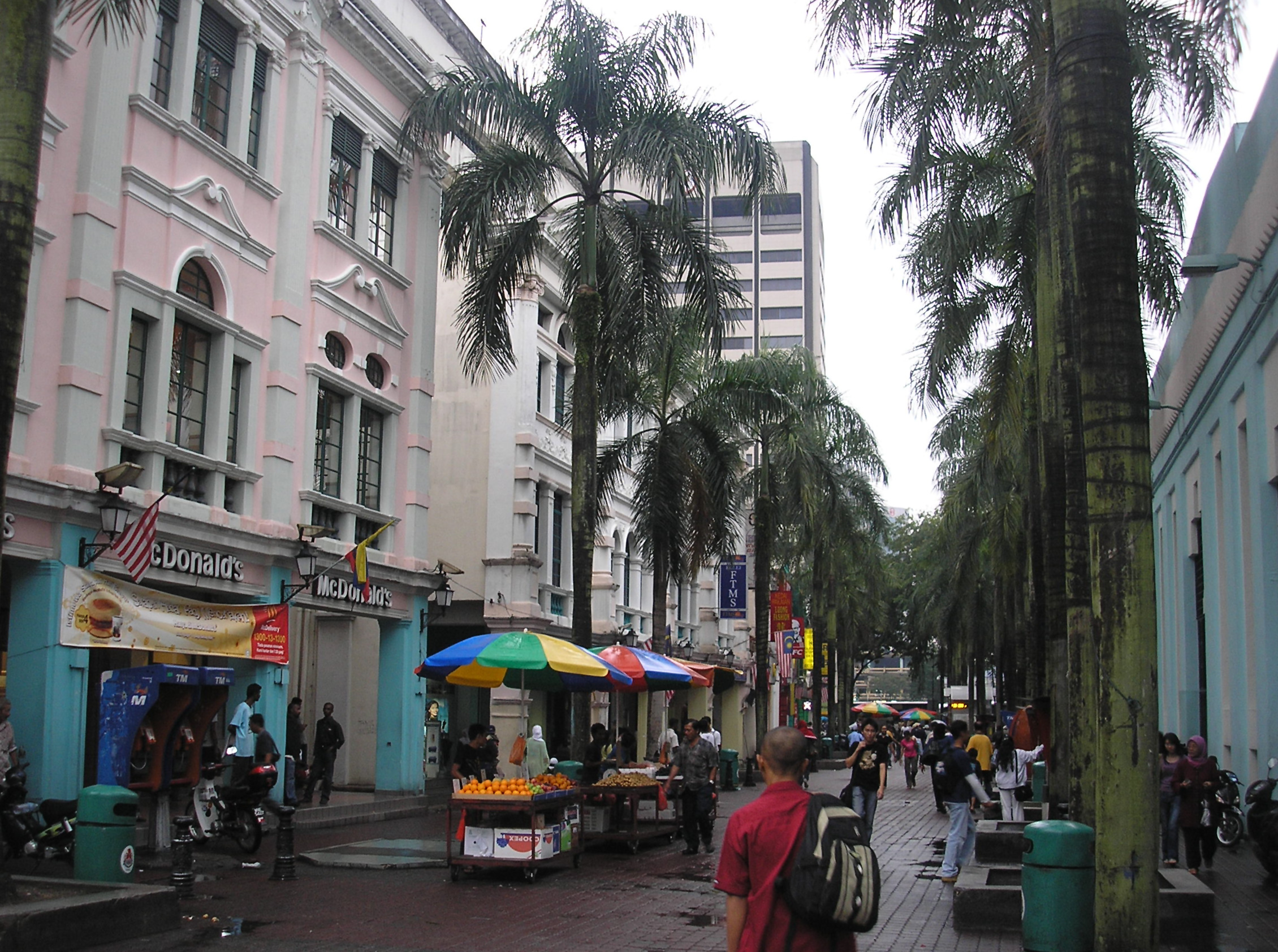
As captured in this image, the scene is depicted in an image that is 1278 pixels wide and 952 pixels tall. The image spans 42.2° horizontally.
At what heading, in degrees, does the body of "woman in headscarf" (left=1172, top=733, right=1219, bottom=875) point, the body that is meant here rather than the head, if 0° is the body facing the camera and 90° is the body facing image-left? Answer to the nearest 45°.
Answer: approximately 0°

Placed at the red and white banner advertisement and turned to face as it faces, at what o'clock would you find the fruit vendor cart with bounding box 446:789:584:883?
The fruit vendor cart is roughly at 12 o'clock from the red and white banner advertisement.

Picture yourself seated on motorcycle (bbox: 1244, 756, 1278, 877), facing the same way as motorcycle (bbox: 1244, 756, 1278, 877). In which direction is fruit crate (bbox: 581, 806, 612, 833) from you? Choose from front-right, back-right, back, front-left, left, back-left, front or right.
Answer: front-right

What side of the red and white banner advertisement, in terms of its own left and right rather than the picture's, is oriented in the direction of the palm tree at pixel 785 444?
left

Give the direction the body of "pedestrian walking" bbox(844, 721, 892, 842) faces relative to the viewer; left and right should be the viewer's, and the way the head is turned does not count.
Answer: facing the viewer

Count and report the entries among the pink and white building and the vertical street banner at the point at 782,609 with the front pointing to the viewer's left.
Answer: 0

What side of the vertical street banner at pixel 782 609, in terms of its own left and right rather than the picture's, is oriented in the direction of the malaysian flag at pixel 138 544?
front

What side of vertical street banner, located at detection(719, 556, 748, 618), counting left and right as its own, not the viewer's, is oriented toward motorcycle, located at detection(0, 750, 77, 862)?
front

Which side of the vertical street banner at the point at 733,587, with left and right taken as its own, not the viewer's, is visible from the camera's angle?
front

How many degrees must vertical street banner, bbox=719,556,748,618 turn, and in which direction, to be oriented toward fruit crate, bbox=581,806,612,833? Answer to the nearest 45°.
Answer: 0° — it already faces it
